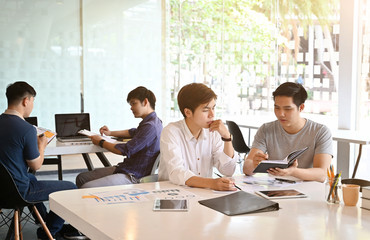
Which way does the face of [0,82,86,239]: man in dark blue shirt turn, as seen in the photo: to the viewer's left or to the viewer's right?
to the viewer's right

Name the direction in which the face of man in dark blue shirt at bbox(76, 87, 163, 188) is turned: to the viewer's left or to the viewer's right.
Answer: to the viewer's left

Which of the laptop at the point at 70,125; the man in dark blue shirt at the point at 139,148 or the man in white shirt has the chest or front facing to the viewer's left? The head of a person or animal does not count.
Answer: the man in dark blue shirt

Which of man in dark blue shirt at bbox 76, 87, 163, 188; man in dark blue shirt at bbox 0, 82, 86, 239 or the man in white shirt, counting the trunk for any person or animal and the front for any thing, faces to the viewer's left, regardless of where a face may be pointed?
man in dark blue shirt at bbox 76, 87, 163, 188

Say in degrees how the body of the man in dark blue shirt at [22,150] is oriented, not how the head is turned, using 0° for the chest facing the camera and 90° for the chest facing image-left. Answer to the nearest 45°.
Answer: approximately 225°

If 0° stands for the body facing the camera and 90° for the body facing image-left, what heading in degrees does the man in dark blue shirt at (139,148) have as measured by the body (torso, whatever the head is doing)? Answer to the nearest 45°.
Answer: approximately 90°
